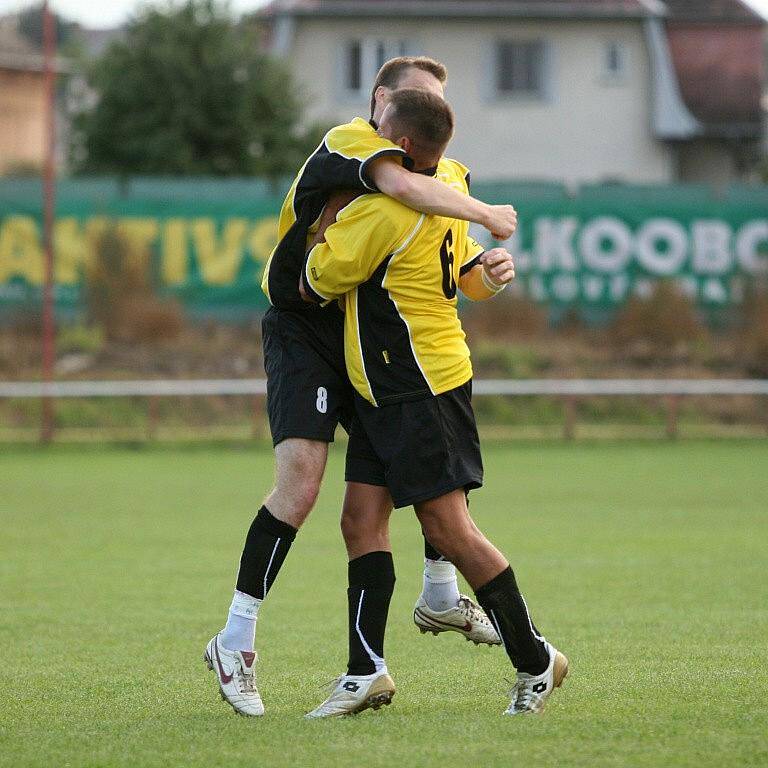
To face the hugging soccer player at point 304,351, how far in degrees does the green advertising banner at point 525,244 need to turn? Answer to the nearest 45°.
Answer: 0° — it already faces them

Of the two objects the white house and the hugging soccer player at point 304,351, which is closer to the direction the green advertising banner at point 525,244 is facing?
the hugging soccer player

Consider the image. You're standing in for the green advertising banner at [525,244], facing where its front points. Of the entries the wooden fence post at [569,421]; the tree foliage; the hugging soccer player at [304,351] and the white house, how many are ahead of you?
2

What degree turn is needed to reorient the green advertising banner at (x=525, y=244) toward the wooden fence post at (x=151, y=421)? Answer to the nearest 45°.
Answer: approximately 45° to its right

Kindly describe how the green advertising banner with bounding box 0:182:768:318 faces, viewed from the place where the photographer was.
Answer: facing the viewer

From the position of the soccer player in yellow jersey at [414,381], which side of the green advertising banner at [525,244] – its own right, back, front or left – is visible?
front

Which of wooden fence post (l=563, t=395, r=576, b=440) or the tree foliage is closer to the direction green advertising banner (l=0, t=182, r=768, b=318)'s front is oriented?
the wooden fence post

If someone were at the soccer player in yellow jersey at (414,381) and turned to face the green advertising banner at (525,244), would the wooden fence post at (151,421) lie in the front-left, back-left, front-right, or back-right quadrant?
front-left

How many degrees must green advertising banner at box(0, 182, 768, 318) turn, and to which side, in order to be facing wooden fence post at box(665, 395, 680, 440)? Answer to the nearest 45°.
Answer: approximately 45° to its left

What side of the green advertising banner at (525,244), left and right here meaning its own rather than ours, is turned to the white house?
back

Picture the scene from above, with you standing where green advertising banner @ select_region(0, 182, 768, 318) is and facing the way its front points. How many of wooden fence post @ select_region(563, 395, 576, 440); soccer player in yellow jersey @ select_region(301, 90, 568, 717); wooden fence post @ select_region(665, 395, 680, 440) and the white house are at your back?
1

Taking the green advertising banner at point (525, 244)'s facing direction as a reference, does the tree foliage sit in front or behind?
behind

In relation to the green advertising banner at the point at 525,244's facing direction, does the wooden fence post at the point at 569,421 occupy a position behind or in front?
in front

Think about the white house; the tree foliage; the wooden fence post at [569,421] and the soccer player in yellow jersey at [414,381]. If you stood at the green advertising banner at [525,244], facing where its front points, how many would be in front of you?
2
